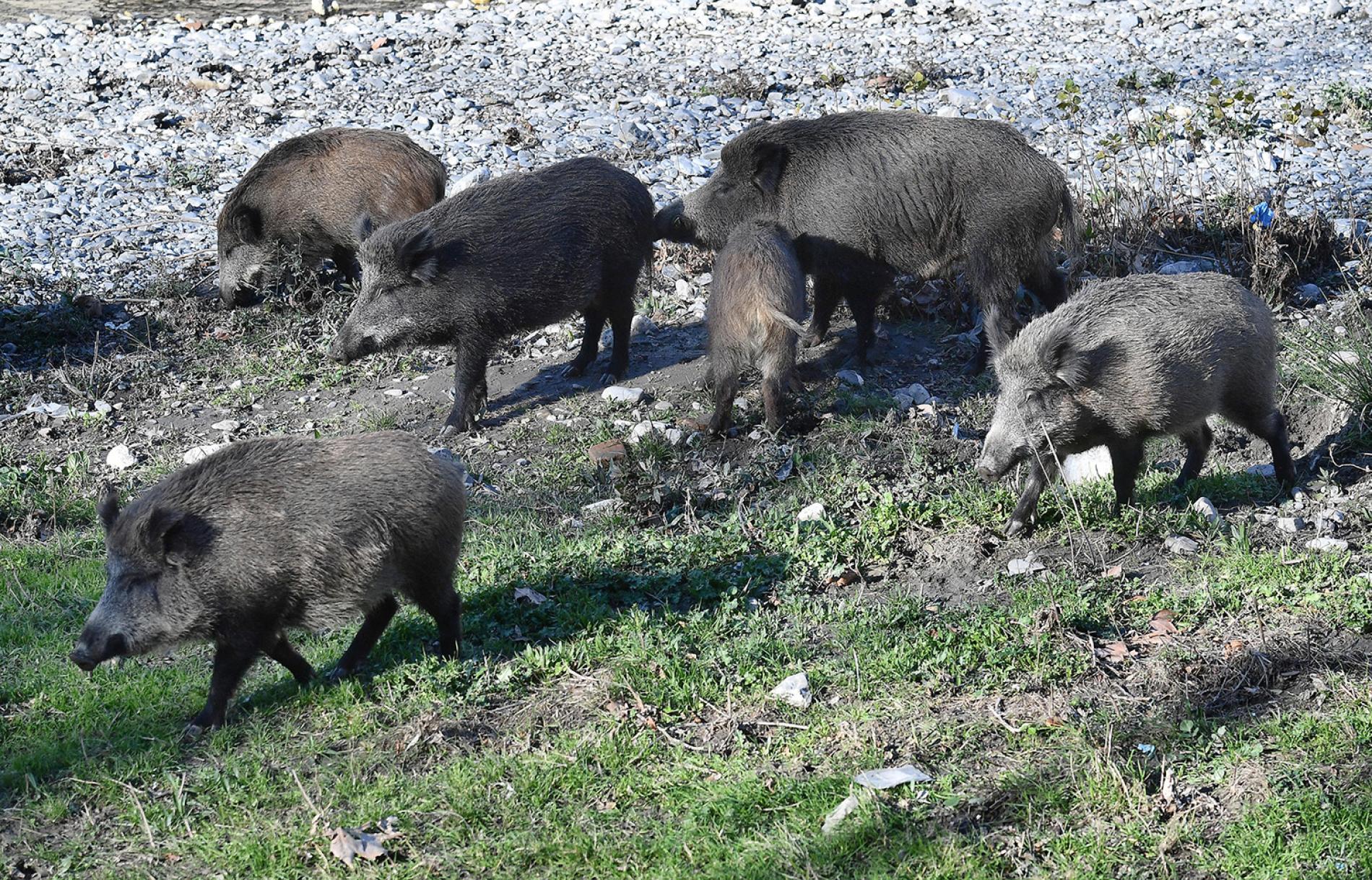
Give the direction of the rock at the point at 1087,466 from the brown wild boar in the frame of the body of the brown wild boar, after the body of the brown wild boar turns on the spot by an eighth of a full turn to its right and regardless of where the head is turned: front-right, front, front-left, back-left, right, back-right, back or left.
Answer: back

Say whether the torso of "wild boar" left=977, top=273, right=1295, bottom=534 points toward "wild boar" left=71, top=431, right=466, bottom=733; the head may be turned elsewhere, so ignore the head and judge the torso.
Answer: yes

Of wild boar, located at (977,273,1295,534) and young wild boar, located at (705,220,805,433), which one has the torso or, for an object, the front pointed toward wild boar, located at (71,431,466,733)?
wild boar, located at (977,273,1295,534)

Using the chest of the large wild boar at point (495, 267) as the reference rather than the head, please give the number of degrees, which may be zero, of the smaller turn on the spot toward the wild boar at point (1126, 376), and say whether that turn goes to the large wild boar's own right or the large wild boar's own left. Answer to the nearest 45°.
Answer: approximately 90° to the large wild boar's own left

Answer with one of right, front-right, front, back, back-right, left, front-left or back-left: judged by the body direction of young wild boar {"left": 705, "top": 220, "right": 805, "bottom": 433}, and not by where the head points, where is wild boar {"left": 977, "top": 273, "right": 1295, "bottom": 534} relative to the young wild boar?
back-right

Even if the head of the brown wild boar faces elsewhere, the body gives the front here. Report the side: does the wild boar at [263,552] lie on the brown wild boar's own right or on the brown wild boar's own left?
on the brown wild boar's own left

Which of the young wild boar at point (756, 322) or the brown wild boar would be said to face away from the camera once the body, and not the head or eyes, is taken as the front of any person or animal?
the young wild boar

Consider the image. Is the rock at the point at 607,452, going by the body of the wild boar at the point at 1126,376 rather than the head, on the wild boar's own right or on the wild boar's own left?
on the wild boar's own right

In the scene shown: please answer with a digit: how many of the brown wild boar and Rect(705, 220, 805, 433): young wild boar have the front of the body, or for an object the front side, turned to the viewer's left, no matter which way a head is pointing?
1

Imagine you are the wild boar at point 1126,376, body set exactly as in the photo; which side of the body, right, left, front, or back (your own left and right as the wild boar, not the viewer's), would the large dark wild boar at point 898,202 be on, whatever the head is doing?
right

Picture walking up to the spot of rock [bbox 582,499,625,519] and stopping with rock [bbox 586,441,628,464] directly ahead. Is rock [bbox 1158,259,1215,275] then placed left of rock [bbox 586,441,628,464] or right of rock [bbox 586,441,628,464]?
right

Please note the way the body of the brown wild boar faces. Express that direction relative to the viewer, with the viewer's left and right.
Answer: facing to the left of the viewer

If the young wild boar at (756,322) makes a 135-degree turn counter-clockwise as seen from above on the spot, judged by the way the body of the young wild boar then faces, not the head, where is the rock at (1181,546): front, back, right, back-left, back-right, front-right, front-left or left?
left

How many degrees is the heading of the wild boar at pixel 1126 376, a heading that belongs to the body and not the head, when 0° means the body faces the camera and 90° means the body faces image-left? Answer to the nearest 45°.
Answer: approximately 45°
